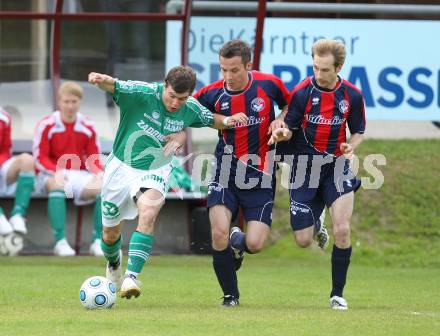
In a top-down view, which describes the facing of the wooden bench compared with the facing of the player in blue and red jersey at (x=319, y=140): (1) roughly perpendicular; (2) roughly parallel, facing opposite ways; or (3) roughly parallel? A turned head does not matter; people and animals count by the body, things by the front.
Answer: roughly parallel

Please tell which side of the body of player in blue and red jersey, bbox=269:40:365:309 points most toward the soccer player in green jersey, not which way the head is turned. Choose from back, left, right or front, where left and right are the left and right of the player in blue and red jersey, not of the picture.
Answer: right

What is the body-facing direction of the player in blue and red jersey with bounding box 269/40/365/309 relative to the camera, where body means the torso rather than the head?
toward the camera

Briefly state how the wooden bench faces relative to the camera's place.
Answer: facing the viewer

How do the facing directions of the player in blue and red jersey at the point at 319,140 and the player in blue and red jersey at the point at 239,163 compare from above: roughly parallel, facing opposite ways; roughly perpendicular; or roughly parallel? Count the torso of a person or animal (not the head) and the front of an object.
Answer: roughly parallel

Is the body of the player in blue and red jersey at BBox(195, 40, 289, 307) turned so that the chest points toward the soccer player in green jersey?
no

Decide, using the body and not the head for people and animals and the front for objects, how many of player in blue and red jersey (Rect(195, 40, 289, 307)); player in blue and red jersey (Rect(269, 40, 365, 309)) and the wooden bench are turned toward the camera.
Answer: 3

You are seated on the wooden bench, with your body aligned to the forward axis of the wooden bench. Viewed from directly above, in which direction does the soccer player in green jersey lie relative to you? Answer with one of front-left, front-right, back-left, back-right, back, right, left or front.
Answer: front

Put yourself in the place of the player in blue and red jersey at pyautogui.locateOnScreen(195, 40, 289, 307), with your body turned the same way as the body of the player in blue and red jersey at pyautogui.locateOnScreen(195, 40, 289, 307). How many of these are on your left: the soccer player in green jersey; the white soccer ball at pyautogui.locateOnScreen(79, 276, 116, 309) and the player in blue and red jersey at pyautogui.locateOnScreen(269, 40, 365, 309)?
1

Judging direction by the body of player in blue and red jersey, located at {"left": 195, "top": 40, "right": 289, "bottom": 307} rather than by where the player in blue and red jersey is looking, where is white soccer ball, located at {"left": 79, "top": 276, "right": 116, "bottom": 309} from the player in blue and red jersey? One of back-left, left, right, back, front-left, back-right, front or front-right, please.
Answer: front-right

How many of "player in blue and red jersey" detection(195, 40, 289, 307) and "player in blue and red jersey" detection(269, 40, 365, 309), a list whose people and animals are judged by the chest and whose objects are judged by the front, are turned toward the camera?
2

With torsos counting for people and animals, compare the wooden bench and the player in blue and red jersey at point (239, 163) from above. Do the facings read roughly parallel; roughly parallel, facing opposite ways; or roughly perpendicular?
roughly parallel

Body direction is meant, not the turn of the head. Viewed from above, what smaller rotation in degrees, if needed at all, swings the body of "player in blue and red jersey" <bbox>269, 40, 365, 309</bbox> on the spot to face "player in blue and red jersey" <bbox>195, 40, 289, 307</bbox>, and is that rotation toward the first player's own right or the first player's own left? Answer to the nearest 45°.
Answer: approximately 90° to the first player's own right
